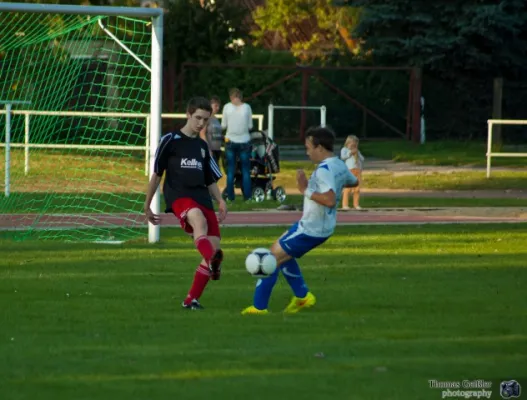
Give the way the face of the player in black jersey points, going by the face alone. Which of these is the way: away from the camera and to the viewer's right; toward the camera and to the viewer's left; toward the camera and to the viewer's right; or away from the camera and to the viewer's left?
toward the camera and to the viewer's right

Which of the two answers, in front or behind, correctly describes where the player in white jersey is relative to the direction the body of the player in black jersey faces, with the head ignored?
in front

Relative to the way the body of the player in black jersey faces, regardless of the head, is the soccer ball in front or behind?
in front

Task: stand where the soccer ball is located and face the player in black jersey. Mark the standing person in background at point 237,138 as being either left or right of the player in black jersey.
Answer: right

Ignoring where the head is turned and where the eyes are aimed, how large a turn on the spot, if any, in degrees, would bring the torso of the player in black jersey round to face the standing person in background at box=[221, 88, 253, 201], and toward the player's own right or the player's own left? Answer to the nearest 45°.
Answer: approximately 135° to the player's own left

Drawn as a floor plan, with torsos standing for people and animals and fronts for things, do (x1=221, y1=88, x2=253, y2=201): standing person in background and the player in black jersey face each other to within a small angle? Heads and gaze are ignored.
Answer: no

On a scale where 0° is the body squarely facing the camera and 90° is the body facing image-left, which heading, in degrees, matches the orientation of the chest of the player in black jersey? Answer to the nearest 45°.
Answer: approximately 315°

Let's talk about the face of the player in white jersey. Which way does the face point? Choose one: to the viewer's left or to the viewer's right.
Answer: to the viewer's left

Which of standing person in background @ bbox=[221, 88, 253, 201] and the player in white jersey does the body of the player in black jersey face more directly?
the player in white jersey

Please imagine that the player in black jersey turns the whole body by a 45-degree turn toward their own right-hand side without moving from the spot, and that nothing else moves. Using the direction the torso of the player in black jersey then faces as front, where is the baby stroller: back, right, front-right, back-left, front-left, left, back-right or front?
back
